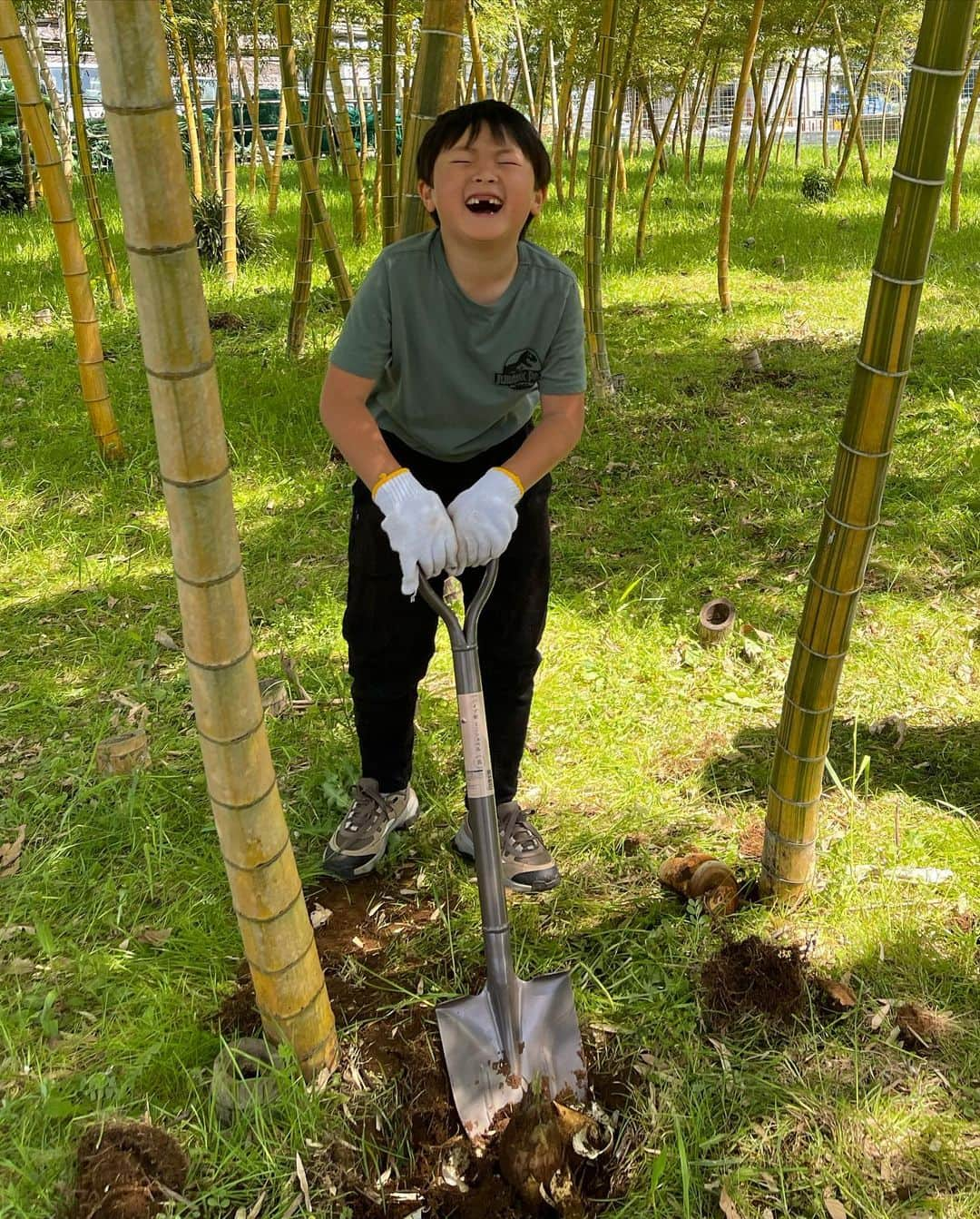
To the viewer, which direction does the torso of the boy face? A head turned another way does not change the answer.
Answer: toward the camera

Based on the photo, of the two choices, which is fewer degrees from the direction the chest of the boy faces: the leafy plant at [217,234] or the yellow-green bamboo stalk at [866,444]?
the yellow-green bamboo stalk

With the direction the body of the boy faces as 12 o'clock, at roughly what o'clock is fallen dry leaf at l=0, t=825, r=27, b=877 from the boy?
The fallen dry leaf is roughly at 3 o'clock from the boy.

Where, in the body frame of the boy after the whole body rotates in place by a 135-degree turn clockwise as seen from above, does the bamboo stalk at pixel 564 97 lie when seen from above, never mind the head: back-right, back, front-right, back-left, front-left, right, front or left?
front-right

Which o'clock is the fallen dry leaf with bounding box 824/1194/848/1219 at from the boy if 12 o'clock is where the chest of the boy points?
The fallen dry leaf is roughly at 11 o'clock from the boy.

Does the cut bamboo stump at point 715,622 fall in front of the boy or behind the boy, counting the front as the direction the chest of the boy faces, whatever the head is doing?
behind

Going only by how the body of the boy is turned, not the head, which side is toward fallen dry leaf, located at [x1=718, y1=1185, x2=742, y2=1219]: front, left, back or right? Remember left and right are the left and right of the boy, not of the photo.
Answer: front

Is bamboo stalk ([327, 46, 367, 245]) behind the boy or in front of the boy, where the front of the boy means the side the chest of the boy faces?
behind

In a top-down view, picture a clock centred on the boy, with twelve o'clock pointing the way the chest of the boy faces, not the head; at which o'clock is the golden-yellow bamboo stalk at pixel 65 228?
The golden-yellow bamboo stalk is roughly at 5 o'clock from the boy.

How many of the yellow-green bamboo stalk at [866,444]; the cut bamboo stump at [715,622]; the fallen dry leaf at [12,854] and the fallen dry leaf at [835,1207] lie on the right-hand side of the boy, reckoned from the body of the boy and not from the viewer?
1

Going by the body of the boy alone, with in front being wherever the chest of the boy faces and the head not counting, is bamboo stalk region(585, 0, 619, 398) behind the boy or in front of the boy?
behind

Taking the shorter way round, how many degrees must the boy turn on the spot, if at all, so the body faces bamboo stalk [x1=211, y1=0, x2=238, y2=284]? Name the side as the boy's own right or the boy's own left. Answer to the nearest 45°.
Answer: approximately 180°

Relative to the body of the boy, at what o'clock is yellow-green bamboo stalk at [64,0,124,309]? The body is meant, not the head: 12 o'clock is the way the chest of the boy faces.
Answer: The yellow-green bamboo stalk is roughly at 5 o'clock from the boy.

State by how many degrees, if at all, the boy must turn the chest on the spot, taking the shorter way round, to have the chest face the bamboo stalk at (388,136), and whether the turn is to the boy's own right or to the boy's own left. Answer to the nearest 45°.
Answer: approximately 180°

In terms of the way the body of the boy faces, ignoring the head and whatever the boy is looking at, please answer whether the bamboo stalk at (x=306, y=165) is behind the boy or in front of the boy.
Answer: behind

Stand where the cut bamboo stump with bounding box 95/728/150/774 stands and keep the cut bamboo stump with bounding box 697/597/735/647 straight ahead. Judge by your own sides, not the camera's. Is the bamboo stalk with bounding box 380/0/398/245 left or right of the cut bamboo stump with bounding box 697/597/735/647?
left

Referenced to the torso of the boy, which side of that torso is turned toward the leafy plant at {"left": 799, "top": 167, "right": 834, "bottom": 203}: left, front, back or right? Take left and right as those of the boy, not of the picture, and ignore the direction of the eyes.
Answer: back

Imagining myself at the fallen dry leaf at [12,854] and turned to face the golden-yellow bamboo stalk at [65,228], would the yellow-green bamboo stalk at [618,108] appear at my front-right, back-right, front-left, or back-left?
front-right

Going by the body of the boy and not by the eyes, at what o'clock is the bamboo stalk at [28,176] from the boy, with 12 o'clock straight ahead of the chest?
The bamboo stalk is roughly at 5 o'clock from the boy.

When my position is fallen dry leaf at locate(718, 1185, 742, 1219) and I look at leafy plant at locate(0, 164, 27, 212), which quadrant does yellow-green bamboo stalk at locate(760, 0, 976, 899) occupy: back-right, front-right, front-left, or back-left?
front-right

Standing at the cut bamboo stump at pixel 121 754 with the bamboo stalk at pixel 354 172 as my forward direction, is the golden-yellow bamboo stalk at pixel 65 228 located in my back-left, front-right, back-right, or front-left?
front-left
